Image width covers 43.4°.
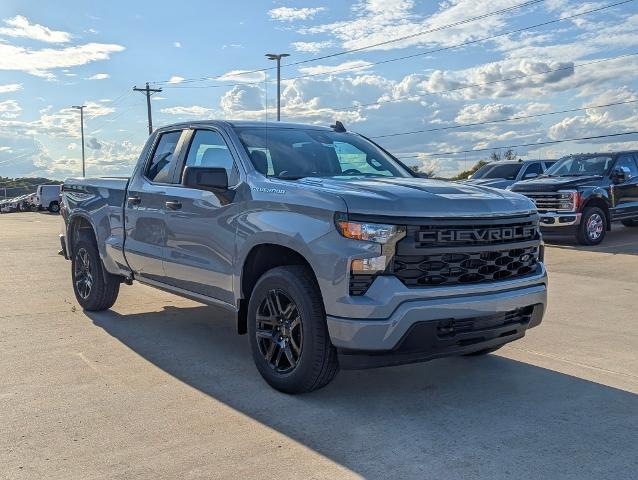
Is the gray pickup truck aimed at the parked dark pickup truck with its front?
no

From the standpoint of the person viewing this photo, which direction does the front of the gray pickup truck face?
facing the viewer and to the right of the viewer

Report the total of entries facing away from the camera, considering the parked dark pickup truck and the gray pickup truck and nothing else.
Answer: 0

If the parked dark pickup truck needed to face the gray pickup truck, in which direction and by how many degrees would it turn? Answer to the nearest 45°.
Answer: approximately 45° to its left

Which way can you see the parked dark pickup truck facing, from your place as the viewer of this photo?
facing the viewer and to the left of the viewer

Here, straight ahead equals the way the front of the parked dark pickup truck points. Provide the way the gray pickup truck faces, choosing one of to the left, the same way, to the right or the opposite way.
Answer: to the left
